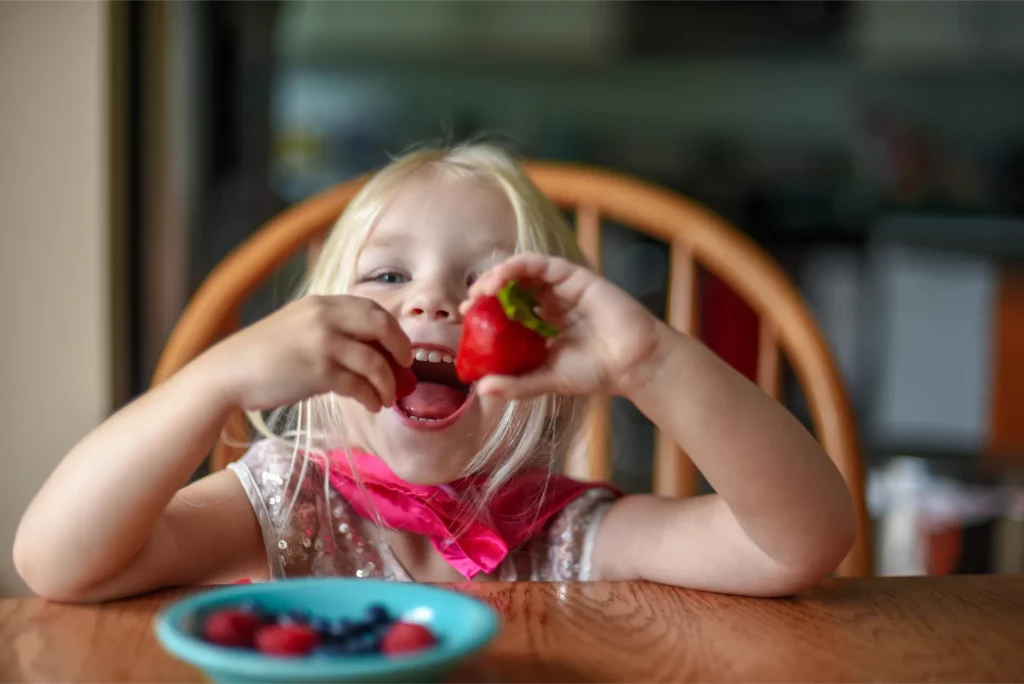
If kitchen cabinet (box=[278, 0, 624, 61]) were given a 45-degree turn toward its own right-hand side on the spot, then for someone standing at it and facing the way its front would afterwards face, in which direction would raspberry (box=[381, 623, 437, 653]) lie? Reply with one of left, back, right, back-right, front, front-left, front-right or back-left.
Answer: front-left

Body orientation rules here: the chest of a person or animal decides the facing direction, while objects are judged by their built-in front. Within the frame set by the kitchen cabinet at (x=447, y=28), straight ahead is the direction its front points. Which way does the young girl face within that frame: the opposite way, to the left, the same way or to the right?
the same way

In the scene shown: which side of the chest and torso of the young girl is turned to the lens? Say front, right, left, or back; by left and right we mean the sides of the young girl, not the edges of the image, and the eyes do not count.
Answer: front

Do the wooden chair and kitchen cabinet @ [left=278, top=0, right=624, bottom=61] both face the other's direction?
no

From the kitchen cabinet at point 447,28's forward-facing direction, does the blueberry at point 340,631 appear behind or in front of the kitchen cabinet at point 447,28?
in front

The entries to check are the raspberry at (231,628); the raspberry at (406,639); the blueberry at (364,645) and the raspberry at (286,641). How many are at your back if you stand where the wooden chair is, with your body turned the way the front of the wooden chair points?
0

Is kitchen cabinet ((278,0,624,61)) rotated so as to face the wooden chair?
yes

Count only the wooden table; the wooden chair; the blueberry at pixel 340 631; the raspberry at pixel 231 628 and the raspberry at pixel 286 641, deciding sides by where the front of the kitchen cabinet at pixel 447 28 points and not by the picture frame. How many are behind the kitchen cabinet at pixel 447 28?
0

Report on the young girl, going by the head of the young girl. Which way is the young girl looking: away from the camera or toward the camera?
toward the camera

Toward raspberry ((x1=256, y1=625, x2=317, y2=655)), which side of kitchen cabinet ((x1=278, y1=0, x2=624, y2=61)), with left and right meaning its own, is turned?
front

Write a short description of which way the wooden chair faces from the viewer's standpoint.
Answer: facing the viewer

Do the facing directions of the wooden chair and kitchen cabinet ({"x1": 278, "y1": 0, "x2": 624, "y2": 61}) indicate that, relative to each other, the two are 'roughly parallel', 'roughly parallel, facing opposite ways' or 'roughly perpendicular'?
roughly parallel

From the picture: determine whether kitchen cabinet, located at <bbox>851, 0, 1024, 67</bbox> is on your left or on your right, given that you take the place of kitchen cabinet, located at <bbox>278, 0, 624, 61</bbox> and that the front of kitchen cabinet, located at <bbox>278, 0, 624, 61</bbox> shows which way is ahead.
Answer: on your left

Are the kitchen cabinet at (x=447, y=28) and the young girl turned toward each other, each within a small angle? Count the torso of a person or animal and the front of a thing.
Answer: no

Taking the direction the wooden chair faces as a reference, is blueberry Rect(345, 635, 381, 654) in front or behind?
in front
